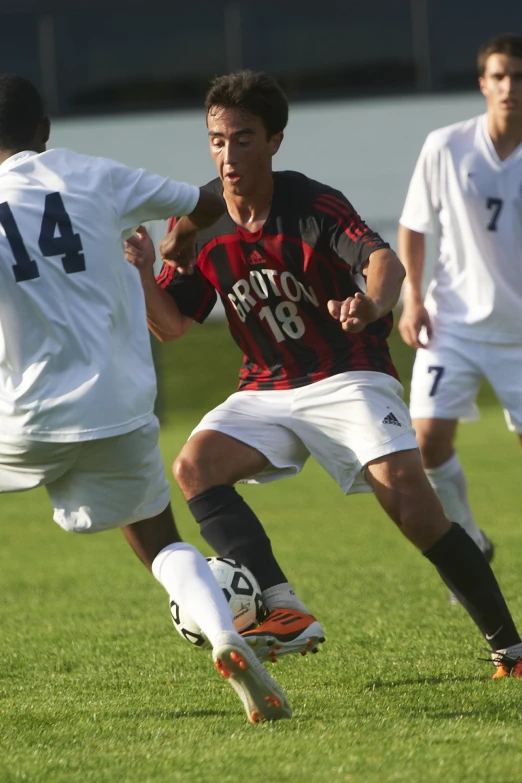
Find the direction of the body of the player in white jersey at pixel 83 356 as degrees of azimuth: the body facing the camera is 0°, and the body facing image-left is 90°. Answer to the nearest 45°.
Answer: approximately 180°

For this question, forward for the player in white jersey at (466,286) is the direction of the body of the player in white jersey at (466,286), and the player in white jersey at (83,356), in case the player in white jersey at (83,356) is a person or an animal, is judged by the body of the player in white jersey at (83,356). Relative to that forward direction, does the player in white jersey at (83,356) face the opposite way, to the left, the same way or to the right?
the opposite way

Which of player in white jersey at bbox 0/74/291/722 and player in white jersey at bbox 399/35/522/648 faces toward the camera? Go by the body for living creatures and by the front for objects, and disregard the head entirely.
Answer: player in white jersey at bbox 399/35/522/648

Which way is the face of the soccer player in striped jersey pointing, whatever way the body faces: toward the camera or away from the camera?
toward the camera

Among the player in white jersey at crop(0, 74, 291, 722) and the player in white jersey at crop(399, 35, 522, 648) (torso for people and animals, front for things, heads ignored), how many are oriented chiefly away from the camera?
1

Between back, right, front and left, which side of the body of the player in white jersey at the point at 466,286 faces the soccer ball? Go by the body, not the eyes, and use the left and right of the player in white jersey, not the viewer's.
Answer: front

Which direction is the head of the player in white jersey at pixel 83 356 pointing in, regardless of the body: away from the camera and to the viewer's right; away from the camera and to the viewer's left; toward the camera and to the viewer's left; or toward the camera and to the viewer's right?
away from the camera and to the viewer's right

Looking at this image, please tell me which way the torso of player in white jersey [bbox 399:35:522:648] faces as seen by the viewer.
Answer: toward the camera

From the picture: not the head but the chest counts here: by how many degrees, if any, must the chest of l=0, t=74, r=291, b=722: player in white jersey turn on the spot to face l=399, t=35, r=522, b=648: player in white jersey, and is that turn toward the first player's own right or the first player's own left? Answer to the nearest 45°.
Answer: approximately 45° to the first player's own right

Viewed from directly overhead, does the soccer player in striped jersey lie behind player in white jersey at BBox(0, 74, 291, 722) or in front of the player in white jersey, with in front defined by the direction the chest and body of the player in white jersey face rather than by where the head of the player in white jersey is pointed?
in front
